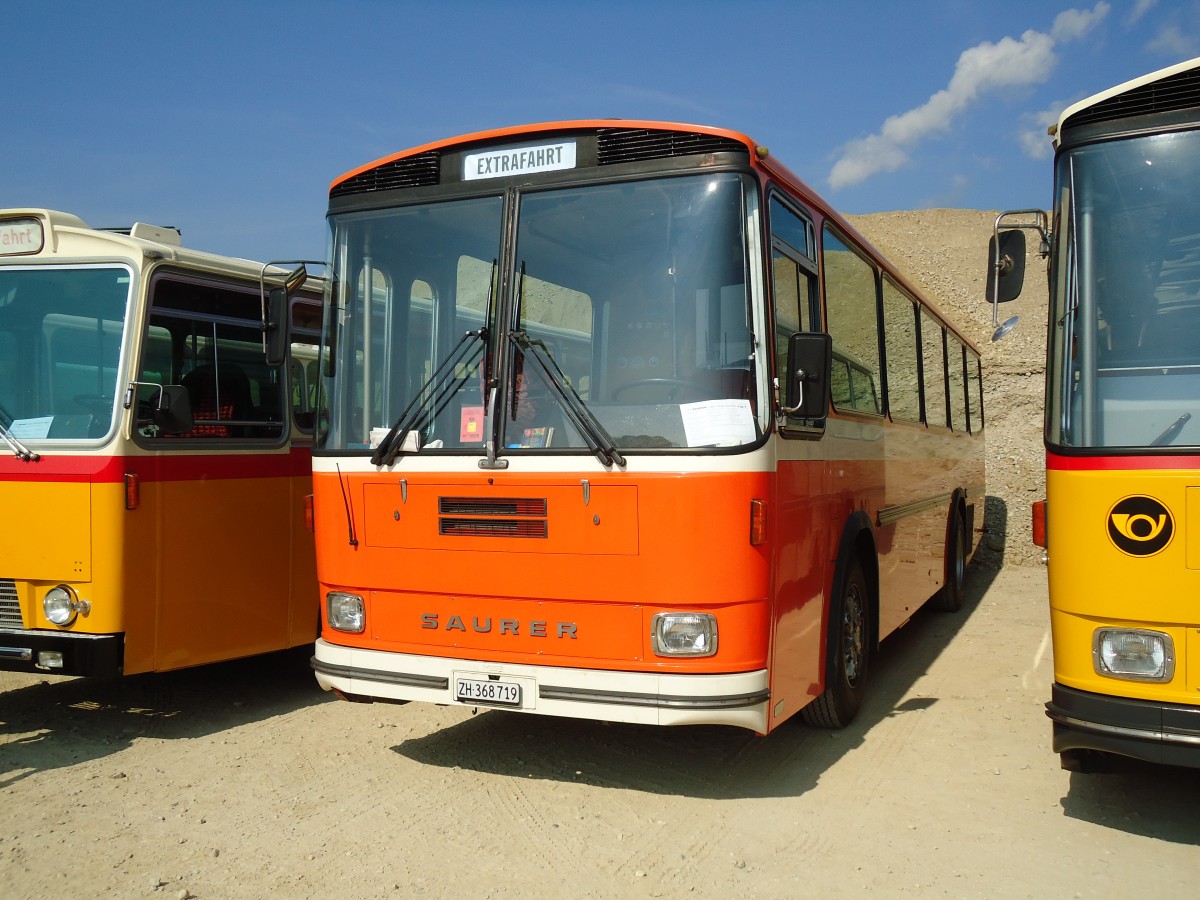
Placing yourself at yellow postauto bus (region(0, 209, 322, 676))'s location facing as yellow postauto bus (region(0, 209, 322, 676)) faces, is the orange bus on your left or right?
on your left

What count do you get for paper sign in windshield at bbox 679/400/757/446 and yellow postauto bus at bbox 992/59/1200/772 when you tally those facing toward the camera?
2

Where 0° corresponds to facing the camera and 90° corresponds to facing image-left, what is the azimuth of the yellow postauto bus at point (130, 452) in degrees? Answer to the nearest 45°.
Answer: approximately 45°

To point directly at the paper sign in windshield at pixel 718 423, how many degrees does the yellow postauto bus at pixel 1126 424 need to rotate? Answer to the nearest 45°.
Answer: approximately 90° to its right

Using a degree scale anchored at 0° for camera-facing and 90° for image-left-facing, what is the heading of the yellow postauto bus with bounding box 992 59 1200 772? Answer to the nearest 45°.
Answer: approximately 0°

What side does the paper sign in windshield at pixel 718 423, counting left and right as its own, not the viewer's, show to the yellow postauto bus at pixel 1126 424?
left

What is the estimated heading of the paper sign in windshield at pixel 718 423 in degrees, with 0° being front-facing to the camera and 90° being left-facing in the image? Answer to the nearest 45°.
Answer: approximately 0°

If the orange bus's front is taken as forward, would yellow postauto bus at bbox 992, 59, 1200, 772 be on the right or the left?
on its left

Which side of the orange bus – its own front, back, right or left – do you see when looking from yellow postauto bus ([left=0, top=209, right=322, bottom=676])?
right

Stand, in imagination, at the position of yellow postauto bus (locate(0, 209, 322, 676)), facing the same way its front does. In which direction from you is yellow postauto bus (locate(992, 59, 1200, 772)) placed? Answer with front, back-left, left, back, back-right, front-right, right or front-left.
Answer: left

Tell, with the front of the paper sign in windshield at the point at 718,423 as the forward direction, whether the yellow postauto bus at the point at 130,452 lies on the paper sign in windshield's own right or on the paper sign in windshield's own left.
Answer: on the paper sign in windshield's own right

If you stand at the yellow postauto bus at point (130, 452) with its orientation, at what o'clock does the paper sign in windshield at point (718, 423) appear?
The paper sign in windshield is roughly at 9 o'clock from the yellow postauto bus.
